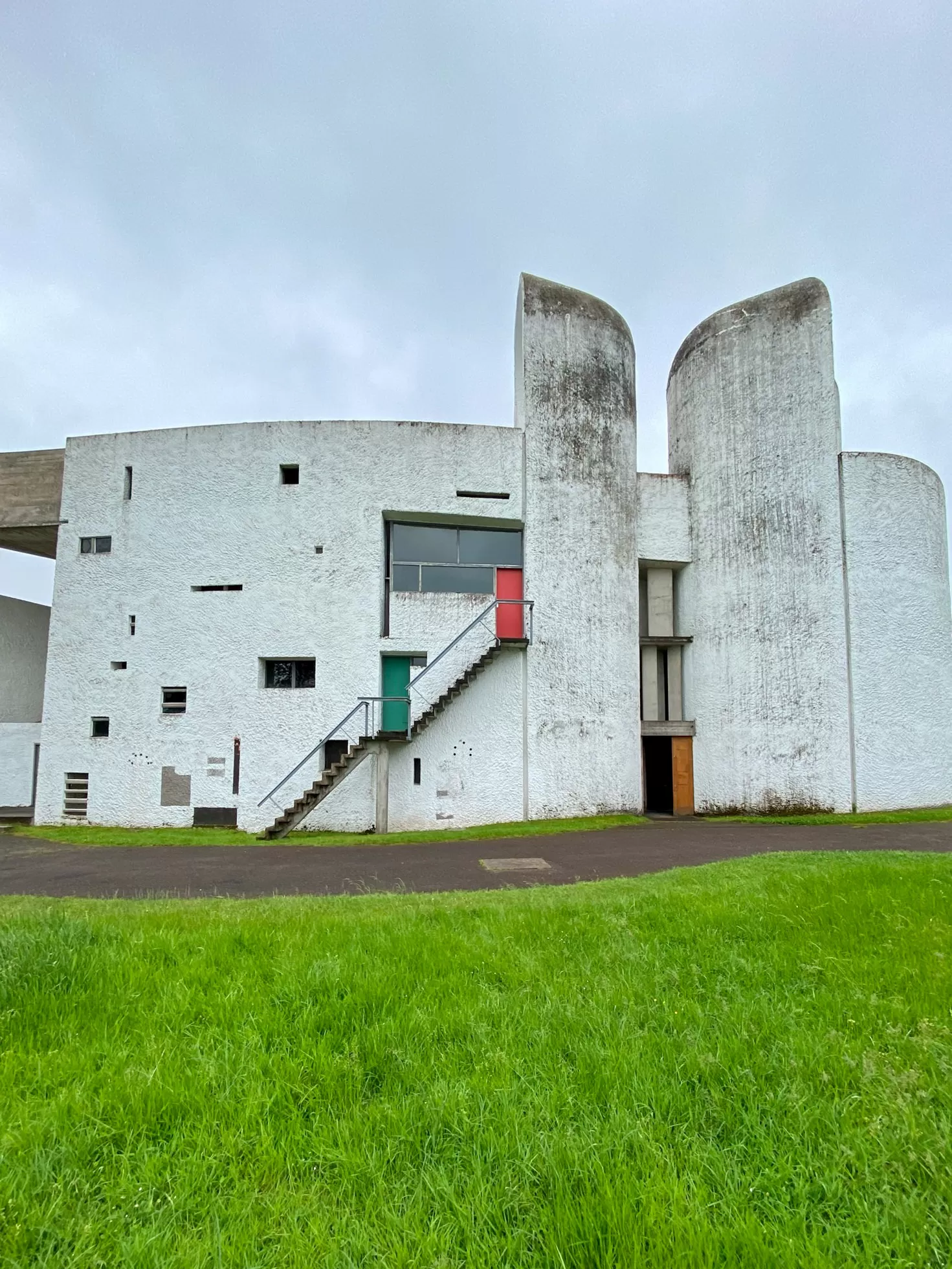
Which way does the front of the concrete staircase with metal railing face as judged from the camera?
facing to the left of the viewer

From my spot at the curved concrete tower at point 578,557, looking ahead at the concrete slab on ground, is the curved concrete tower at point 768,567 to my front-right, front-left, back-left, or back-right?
back-left

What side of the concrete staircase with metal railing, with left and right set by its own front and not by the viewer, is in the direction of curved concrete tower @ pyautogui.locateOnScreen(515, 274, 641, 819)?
back

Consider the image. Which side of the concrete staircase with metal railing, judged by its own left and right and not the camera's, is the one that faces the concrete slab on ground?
left

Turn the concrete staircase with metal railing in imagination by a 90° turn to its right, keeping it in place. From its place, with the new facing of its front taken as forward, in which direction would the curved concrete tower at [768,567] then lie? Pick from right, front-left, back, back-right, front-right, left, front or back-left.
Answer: right
